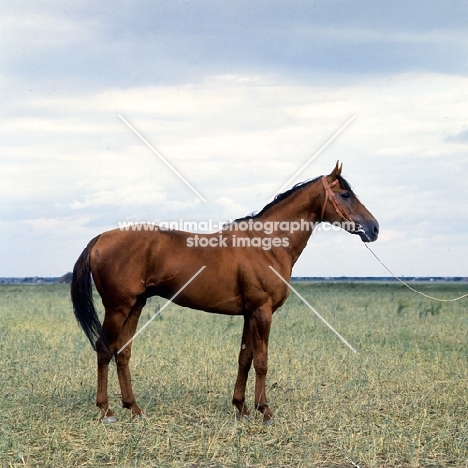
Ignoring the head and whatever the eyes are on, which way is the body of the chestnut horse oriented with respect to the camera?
to the viewer's right
